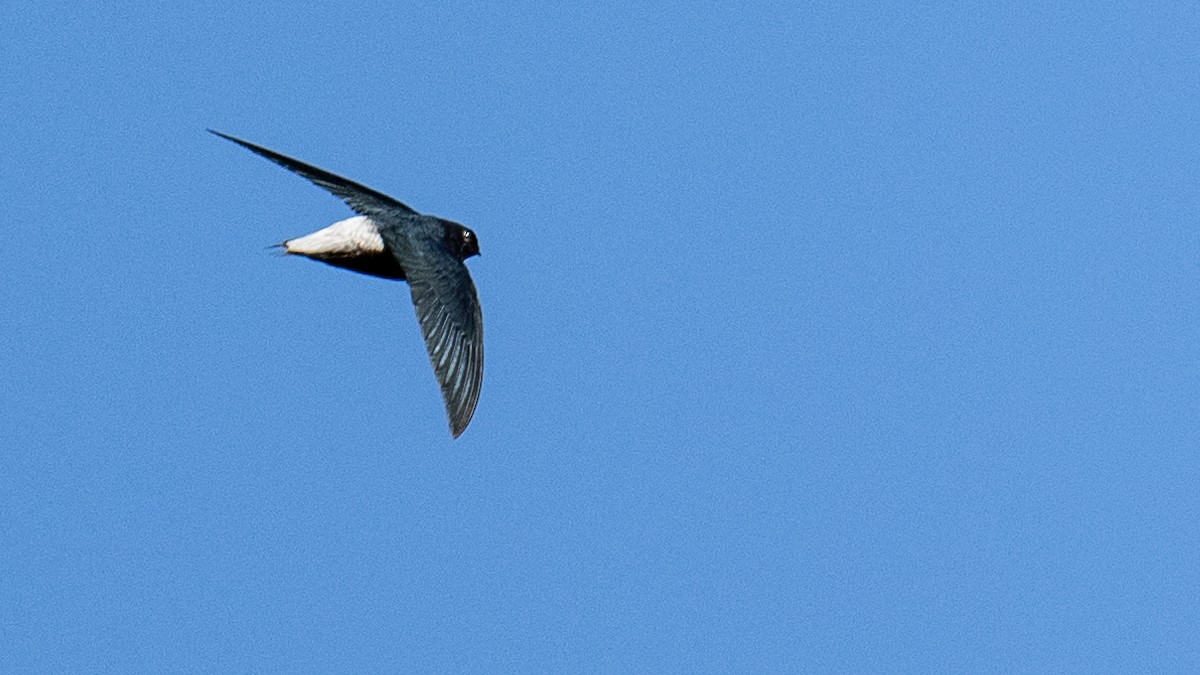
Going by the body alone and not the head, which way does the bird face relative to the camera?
to the viewer's right
